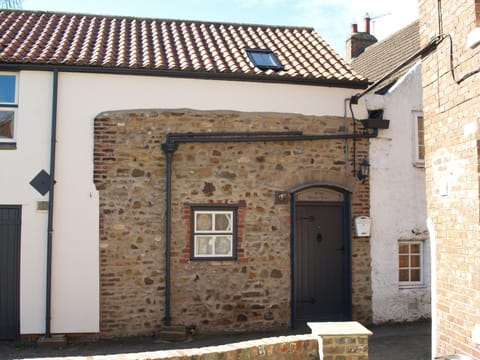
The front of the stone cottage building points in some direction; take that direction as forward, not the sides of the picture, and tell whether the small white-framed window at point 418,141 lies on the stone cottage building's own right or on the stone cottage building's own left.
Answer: on the stone cottage building's own left

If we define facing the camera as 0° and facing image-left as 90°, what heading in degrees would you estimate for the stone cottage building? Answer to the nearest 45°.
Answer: approximately 0°
